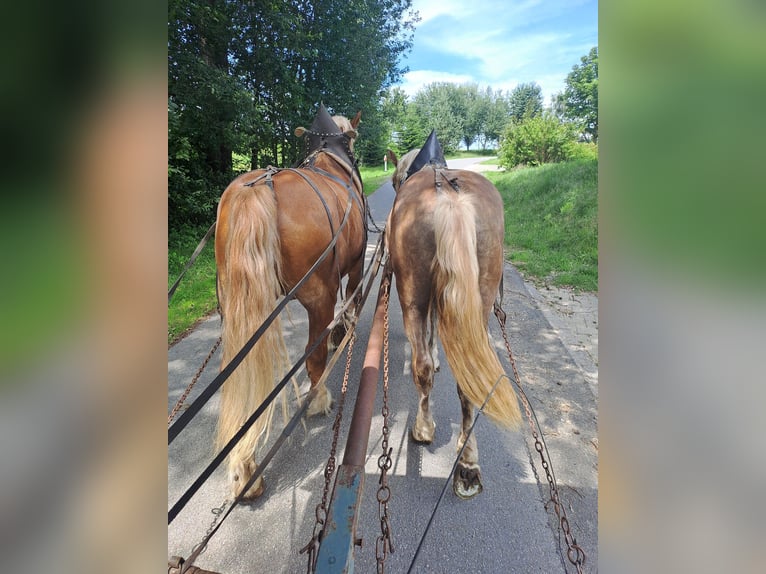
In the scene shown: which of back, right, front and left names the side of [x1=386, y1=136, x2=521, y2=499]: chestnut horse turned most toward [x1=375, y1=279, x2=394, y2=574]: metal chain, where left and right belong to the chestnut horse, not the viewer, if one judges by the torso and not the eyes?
back

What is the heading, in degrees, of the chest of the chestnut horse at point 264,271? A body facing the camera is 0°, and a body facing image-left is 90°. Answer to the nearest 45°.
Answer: approximately 225°

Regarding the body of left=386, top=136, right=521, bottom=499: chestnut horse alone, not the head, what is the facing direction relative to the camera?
away from the camera

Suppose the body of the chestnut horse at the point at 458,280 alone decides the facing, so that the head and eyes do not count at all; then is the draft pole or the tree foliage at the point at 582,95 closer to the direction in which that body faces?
the tree foliage

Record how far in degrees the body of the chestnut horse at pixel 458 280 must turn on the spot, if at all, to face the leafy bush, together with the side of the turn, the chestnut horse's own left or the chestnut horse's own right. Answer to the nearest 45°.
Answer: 0° — it already faces it
